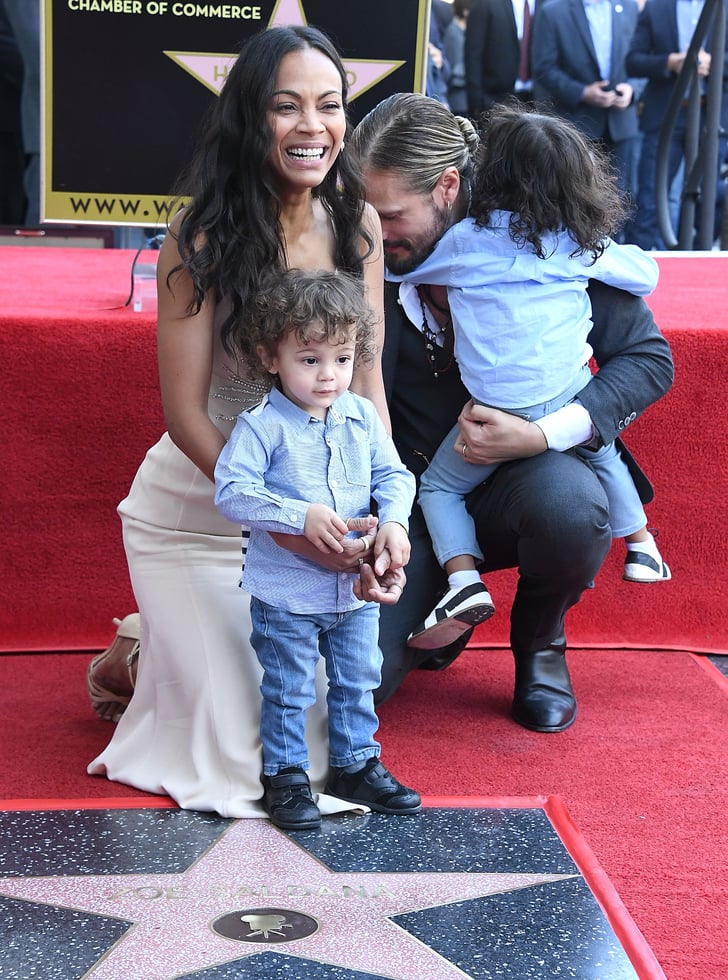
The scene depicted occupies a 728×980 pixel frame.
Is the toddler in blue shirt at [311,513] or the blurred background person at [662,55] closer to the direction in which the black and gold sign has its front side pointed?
the toddler in blue shirt

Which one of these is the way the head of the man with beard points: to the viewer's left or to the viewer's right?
to the viewer's left

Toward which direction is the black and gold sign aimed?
toward the camera

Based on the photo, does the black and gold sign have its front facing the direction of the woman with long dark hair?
yes

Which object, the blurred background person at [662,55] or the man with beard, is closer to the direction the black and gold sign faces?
the man with beard

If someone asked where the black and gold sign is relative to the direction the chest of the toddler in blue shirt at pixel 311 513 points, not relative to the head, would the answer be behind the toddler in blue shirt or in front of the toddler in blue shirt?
behind

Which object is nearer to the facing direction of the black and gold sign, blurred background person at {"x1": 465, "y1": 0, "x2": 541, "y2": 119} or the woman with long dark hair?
the woman with long dark hair

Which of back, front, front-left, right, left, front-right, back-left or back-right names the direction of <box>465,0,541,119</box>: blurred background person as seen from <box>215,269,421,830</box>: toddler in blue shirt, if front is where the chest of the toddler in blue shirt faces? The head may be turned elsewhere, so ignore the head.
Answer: back-left

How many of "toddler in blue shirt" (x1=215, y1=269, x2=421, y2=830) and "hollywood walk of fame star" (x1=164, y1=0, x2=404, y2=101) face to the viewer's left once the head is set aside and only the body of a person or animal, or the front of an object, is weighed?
0

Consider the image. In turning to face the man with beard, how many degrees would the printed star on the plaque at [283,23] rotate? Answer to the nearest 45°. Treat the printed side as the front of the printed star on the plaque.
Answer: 0° — it already faces them

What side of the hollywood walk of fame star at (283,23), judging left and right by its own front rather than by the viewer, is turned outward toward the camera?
front

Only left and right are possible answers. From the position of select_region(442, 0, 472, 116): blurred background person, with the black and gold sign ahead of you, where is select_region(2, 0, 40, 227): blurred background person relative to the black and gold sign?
right

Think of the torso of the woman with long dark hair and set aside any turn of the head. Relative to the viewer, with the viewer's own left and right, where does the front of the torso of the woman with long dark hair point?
facing the viewer and to the right of the viewer

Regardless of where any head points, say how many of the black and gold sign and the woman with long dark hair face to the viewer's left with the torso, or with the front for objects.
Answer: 0

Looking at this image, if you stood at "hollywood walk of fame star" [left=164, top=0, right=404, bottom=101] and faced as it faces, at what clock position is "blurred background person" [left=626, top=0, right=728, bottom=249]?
The blurred background person is roughly at 7 o'clock from the hollywood walk of fame star.
